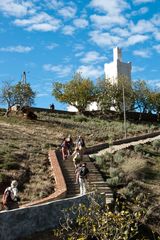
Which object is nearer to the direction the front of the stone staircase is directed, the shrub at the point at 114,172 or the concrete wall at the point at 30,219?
the concrete wall

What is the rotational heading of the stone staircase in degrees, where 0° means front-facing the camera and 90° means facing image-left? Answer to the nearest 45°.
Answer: approximately 0°

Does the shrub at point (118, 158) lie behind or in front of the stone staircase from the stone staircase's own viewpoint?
behind

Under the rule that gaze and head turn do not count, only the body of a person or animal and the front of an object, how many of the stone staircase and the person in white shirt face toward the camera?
1
